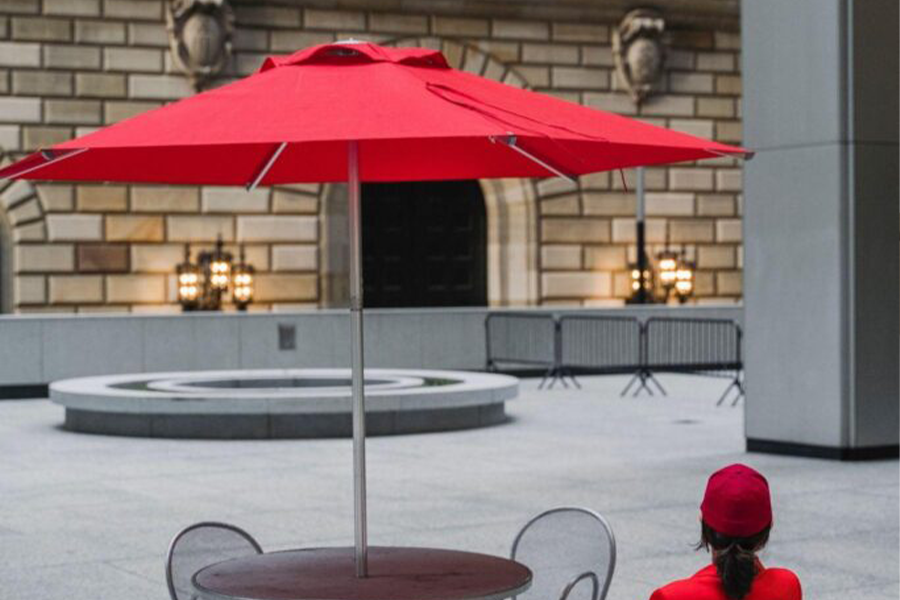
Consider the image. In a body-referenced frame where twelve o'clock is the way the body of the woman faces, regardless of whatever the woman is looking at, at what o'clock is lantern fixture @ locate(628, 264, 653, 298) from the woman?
The lantern fixture is roughly at 12 o'clock from the woman.

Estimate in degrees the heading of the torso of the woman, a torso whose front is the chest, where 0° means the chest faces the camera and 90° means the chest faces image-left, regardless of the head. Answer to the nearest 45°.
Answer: approximately 180°

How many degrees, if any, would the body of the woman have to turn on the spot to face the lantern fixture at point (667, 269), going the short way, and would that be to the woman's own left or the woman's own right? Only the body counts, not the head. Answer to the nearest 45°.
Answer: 0° — they already face it

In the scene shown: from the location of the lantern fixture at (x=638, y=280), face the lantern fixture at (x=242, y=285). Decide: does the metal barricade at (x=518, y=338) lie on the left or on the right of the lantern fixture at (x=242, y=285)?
left

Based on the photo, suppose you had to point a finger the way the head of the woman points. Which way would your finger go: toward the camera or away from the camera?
away from the camera

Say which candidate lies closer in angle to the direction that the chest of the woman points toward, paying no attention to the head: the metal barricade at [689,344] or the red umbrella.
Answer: the metal barricade
